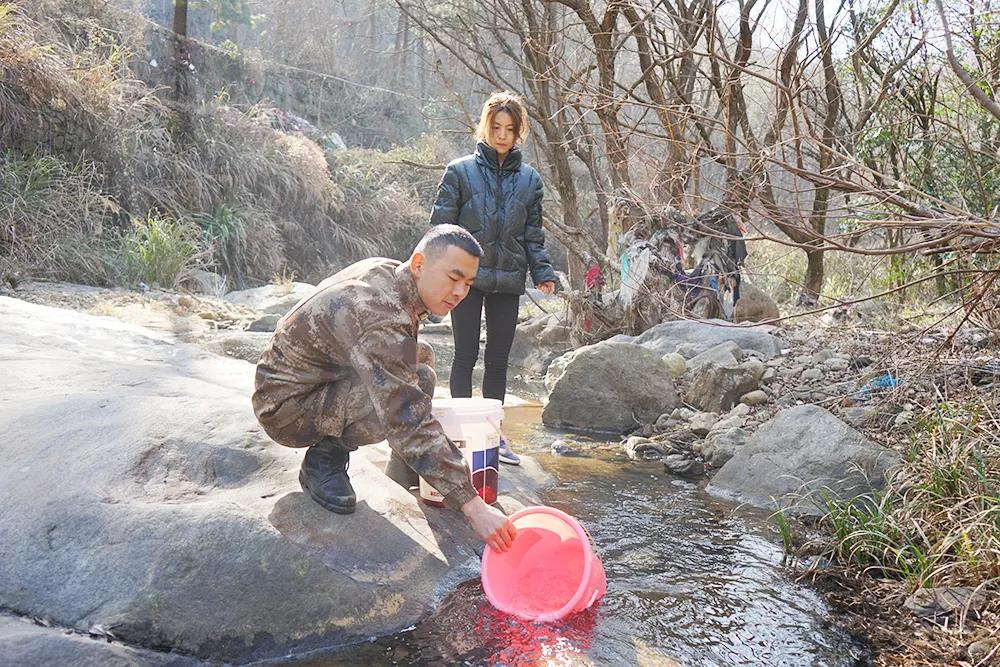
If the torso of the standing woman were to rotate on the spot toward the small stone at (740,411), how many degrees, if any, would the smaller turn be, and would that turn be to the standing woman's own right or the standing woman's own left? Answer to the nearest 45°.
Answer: approximately 135° to the standing woman's own left

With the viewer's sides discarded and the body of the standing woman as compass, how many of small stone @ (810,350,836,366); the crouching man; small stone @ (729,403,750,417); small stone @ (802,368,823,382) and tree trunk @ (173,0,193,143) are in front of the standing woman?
1

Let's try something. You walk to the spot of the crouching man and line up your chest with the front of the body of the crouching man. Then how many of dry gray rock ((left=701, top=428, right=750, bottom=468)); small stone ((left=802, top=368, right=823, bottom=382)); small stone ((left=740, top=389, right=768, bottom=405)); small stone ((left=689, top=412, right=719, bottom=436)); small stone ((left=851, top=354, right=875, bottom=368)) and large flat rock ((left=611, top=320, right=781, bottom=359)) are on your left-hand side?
6

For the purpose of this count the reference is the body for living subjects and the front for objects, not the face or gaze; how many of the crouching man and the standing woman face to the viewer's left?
0

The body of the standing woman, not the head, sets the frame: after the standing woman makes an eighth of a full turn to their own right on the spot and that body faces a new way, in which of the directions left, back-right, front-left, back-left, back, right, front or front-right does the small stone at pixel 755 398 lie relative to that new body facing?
back

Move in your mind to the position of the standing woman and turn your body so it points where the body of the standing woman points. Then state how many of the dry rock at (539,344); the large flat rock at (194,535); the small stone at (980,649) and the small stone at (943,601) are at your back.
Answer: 1

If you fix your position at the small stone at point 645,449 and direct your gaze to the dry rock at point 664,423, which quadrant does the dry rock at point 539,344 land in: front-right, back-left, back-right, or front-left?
front-left

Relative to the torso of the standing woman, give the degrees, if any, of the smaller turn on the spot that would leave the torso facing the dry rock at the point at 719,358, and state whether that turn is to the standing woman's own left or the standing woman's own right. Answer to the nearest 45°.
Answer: approximately 135° to the standing woman's own left

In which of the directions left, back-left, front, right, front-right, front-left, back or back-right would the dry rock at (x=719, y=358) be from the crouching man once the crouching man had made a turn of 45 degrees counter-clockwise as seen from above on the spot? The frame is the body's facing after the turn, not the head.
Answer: front-left

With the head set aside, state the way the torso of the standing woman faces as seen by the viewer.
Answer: toward the camera

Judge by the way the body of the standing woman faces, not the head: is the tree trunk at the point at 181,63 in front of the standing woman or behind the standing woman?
behind

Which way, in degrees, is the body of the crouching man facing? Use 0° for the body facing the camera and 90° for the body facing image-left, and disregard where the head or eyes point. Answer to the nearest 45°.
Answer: approximately 315°

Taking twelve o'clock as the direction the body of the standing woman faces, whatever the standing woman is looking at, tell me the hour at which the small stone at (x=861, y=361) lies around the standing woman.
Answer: The small stone is roughly at 8 o'clock from the standing woman.

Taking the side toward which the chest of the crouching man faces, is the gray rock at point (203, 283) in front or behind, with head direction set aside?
behind

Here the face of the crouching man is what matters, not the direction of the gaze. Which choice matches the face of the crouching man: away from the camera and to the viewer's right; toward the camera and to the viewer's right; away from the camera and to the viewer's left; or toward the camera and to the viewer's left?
toward the camera and to the viewer's right

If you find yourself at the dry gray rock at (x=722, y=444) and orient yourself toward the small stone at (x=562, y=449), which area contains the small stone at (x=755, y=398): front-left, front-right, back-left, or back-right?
back-right
